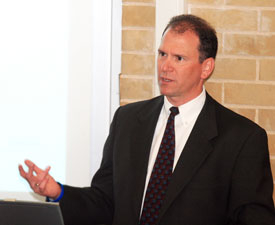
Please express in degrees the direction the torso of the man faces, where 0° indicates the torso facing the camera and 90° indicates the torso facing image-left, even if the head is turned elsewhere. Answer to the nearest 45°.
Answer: approximately 45°

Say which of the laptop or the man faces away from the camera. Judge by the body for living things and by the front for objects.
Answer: the laptop

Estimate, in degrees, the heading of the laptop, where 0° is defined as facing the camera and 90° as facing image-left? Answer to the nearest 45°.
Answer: approximately 180°

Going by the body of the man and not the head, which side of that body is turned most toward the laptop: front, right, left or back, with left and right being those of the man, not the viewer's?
front

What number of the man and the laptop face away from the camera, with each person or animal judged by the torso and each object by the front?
1

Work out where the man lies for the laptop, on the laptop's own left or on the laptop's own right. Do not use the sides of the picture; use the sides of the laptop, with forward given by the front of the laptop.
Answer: on the laptop's own right

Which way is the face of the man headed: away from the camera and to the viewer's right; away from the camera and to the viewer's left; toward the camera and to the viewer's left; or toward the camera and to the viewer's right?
toward the camera and to the viewer's left
